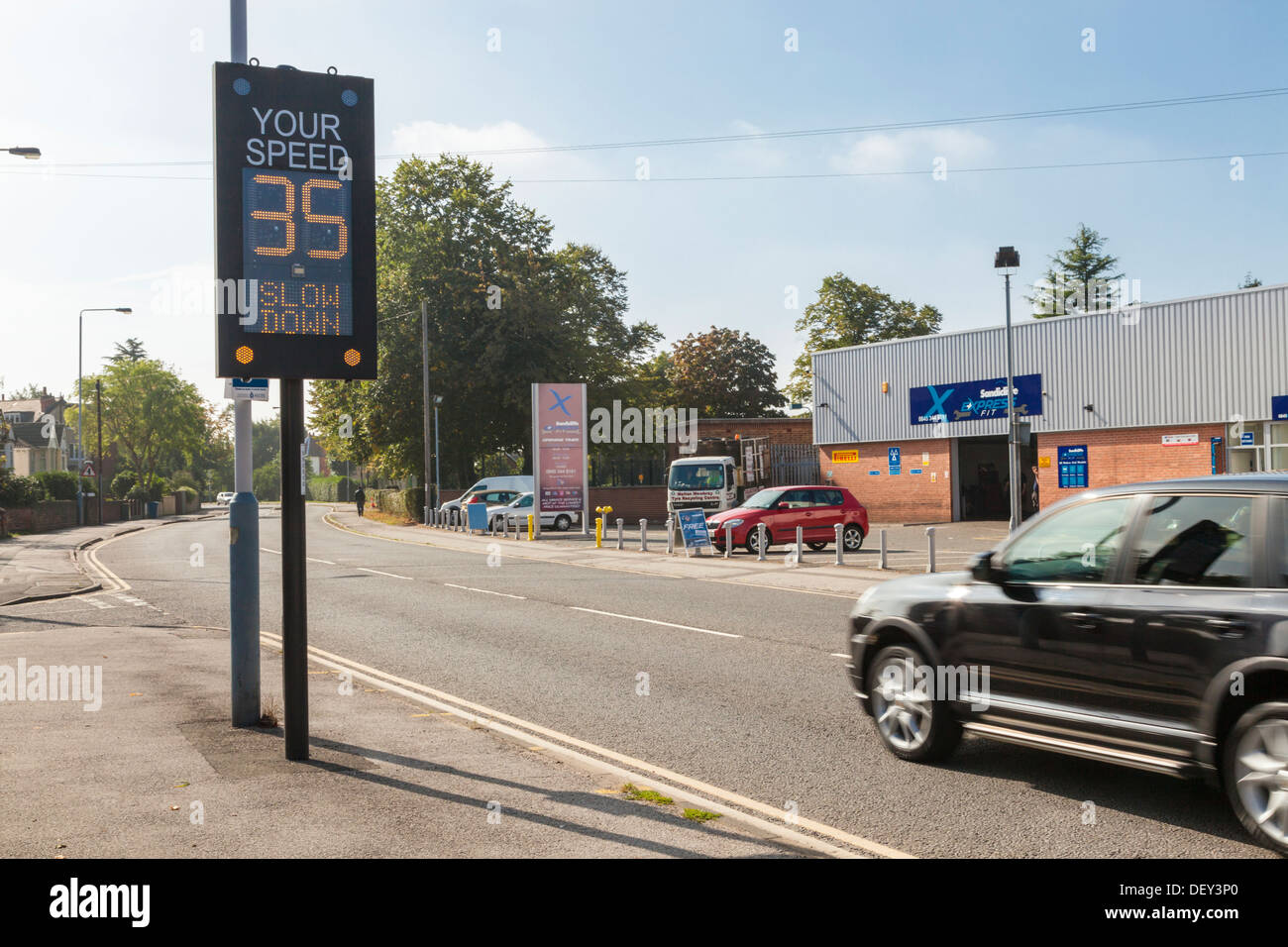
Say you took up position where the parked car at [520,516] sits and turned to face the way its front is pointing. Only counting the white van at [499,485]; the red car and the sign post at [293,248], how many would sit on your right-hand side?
1

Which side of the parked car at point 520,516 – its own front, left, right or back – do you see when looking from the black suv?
left

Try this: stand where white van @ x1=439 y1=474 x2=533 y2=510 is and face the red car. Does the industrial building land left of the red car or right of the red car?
left

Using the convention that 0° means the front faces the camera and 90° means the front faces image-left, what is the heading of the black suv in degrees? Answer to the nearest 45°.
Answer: approximately 135°

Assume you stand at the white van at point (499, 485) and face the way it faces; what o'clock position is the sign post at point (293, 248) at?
The sign post is roughly at 9 o'clock from the white van.

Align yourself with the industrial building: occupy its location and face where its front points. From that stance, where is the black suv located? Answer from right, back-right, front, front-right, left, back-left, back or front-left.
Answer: front-left

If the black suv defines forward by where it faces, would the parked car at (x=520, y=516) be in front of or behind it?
in front

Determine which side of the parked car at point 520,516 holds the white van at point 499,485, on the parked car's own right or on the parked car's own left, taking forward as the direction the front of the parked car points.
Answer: on the parked car's own right

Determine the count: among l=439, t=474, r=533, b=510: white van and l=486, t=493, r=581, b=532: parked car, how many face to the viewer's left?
2

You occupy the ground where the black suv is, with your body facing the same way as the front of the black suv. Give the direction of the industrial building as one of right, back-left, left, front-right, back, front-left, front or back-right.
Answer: front-right

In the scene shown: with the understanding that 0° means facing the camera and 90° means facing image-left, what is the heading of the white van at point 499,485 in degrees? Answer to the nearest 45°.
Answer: approximately 90°
